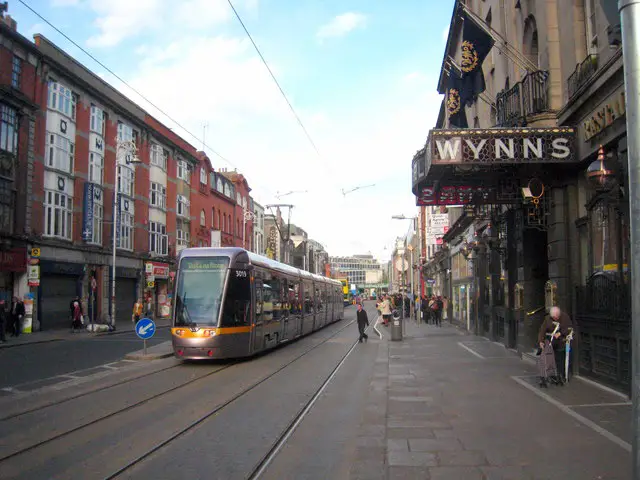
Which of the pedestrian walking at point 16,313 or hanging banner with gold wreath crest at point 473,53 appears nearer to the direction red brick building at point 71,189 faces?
the hanging banner with gold wreath crest

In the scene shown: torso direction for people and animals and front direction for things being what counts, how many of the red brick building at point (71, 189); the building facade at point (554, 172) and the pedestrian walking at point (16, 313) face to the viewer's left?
1

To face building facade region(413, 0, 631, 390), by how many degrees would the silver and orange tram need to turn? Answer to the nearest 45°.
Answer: approximately 90° to its left

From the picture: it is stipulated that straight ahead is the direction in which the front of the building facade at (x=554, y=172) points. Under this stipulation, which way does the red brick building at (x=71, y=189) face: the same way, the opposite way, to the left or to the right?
the opposite way

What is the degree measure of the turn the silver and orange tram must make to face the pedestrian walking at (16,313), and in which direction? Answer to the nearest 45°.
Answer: approximately 90° to its right

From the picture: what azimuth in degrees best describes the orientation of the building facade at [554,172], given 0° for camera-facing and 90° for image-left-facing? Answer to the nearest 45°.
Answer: approximately 90°

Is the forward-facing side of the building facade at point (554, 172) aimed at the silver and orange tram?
yes

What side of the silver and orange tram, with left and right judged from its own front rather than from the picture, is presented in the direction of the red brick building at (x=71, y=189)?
right

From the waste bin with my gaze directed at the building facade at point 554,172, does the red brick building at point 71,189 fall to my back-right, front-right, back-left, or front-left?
back-right

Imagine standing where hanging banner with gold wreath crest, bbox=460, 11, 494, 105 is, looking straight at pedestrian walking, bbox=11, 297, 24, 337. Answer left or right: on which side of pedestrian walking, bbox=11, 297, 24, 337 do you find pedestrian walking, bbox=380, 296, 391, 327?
right

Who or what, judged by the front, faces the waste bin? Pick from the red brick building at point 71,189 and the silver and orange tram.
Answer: the red brick building

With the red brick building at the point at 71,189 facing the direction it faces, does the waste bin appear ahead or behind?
ahead
